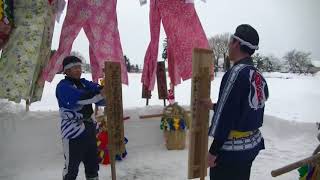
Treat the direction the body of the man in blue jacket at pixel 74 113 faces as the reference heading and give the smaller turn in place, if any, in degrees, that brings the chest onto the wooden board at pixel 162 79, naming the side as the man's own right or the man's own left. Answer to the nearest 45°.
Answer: approximately 90° to the man's own left

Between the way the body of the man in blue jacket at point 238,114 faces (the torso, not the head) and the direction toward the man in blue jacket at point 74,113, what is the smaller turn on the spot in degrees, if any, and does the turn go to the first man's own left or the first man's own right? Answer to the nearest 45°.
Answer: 0° — they already face them

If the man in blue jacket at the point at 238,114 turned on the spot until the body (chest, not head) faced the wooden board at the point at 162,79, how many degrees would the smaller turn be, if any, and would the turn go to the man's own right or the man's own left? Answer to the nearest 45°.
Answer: approximately 45° to the man's own right

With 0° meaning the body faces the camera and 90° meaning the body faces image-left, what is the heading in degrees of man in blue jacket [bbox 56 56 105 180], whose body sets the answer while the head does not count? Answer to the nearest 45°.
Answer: approximately 315°

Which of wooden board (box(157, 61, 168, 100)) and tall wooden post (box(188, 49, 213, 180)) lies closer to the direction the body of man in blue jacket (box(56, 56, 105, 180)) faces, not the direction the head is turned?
the tall wooden post

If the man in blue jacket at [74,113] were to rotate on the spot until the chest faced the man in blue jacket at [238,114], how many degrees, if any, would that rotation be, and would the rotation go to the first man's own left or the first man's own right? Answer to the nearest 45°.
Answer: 0° — they already face them

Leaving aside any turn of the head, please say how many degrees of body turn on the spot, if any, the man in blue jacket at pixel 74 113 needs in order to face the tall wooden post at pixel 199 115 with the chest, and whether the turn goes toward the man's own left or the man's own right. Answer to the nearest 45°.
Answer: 0° — they already face it

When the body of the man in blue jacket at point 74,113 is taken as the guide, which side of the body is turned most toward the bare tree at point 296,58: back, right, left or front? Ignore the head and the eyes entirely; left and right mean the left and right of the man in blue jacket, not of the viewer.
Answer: left

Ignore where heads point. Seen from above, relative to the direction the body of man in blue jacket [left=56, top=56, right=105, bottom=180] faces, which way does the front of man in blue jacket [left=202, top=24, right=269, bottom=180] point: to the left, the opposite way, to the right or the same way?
the opposite way

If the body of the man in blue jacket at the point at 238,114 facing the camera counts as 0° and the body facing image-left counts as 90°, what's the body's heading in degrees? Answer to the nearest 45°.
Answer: approximately 135°
